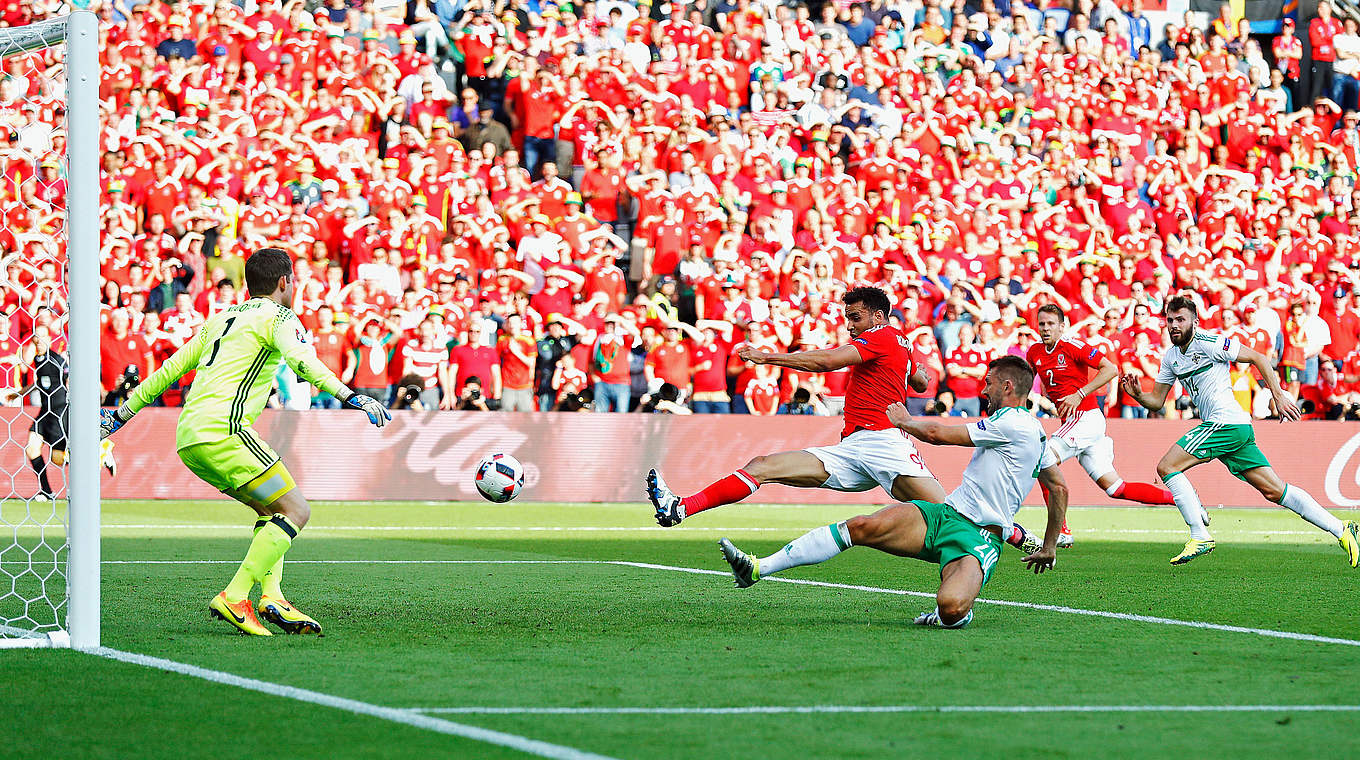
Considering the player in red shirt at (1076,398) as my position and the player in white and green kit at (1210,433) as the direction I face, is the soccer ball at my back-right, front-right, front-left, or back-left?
back-right

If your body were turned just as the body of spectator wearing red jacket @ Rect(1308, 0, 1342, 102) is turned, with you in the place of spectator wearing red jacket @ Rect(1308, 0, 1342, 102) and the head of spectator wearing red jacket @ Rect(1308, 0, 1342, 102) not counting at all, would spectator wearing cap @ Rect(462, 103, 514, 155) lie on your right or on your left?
on your right

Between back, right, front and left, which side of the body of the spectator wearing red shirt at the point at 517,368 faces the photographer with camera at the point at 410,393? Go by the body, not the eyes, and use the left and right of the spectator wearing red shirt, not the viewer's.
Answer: right

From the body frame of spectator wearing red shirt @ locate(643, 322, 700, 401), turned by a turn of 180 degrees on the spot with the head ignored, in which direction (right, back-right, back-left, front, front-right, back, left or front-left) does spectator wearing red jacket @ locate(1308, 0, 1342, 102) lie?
front-right

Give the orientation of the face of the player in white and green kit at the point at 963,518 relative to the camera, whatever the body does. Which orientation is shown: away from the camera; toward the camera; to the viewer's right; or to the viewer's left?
to the viewer's left

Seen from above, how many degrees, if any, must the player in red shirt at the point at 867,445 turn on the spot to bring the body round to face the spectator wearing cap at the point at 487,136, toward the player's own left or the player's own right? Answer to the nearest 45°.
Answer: approximately 90° to the player's own right

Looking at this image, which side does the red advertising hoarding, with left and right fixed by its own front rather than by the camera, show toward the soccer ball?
front

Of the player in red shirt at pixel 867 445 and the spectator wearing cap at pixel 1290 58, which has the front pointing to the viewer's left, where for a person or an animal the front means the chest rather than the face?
the player in red shirt

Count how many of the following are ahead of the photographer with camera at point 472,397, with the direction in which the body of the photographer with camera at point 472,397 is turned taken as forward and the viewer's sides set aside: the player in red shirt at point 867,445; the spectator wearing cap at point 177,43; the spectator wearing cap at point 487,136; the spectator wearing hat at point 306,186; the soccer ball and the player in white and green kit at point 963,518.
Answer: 3
